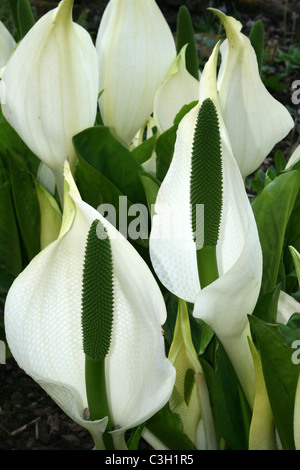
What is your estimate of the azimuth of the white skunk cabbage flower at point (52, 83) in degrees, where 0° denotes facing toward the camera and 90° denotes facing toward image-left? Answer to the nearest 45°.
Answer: approximately 180°

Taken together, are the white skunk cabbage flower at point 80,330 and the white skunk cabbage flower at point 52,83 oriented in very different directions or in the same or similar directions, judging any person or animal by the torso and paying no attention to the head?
very different directions

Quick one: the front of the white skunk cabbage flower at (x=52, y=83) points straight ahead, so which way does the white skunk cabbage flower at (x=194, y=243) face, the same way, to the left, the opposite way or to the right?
the opposite way

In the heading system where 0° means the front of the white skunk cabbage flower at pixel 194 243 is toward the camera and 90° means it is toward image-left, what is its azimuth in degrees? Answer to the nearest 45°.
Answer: approximately 0°

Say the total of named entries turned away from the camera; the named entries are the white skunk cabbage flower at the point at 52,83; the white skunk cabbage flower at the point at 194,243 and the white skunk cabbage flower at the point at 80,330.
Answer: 1
